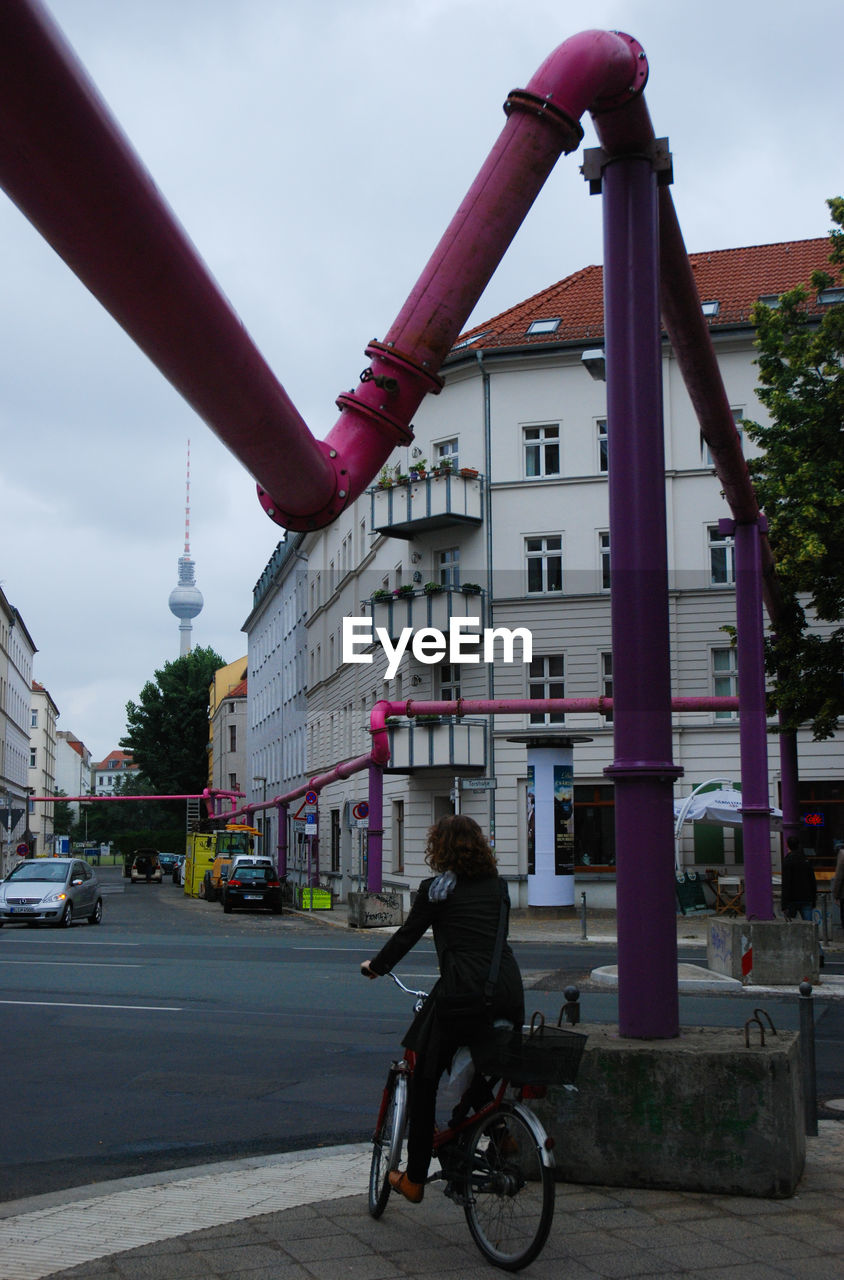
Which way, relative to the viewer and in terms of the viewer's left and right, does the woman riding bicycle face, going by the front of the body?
facing away from the viewer and to the left of the viewer

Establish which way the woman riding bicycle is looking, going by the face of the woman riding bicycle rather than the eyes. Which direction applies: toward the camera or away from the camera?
away from the camera

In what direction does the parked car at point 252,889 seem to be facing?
away from the camera

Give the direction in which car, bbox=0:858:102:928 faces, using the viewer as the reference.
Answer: facing the viewer and to the left of the viewer

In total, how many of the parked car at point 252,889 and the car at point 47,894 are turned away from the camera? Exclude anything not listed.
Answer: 1

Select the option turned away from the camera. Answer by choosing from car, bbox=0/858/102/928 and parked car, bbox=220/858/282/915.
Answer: parked car, bbox=220/858/282/915

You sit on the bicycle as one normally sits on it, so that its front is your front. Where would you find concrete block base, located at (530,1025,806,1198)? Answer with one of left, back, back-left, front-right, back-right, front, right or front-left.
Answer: right

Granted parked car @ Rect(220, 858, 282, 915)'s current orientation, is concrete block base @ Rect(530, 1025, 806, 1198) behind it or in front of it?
behind

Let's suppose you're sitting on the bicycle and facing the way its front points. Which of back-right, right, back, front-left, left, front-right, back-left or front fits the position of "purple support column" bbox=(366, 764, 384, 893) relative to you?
front-right

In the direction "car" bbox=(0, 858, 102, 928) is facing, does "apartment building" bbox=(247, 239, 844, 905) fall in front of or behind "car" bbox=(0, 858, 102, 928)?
behind

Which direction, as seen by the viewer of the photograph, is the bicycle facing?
facing away from the viewer and to the left of the viewer

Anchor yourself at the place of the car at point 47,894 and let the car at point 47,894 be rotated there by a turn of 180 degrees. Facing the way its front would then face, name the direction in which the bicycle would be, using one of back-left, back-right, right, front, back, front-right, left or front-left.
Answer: back-right

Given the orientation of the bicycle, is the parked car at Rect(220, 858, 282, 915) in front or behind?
in front

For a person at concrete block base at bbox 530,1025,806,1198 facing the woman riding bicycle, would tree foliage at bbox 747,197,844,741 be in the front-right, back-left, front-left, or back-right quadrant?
back-right

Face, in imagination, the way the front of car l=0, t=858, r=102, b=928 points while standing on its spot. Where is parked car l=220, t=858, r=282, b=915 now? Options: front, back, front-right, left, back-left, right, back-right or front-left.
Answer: back

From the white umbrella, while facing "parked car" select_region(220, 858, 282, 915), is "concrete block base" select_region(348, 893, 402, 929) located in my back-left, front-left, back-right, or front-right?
front-left
